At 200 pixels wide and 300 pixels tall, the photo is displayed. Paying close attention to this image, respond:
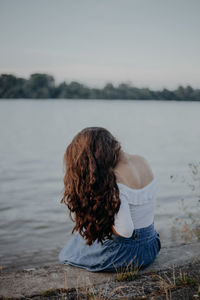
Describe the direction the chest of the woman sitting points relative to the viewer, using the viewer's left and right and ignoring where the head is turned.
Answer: facing away from the viewer and to the left of the viewer

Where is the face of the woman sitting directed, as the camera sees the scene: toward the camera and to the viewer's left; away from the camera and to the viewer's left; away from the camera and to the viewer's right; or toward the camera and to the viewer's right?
away from the camera and to the viewer's left
